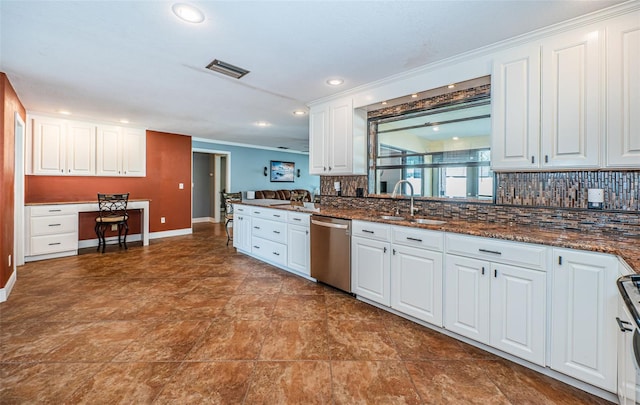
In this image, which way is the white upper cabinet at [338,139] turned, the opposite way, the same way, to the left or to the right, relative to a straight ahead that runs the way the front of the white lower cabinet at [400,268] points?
the same way

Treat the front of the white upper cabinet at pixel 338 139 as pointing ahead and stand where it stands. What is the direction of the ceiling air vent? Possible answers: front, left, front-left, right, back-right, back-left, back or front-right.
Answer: front

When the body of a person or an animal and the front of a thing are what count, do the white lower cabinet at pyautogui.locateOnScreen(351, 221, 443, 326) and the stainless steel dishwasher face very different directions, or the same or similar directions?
same or similar directions

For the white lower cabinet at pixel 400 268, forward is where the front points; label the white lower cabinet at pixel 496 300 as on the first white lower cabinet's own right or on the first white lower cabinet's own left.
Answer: on the first white lower cabinet's own left

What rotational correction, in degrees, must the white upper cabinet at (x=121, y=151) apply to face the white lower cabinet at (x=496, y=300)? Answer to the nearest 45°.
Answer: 0° — it already faces it

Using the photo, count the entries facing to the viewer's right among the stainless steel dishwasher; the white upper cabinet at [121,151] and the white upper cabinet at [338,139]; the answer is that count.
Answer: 0

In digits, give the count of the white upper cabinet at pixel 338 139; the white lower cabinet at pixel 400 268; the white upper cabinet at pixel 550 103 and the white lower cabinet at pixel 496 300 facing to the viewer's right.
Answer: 0

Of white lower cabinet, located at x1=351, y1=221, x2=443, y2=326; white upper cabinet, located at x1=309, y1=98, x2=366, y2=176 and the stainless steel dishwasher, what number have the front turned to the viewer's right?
0

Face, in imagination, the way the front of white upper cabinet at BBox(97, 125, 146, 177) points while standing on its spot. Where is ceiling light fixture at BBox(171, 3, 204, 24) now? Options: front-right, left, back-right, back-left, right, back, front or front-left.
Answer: front

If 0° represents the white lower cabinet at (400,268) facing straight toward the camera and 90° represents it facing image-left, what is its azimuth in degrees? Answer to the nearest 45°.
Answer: approximately 45°

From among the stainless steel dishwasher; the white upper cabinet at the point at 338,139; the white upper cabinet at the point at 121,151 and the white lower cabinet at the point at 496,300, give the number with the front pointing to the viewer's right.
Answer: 0

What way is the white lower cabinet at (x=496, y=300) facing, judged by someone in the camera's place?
facing the viewer and to the left of the viewer

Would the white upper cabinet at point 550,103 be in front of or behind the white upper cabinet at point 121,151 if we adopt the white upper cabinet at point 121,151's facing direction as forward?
in front
